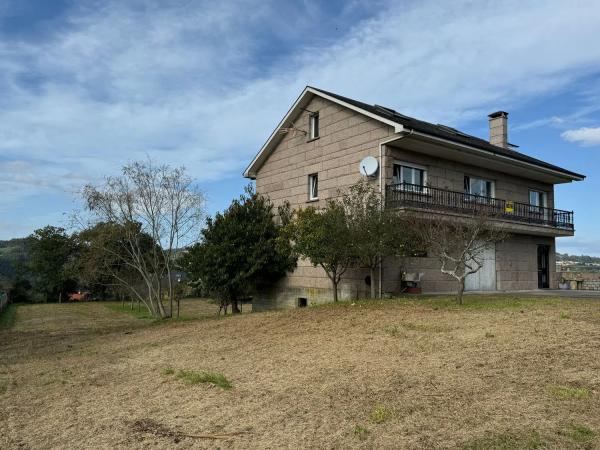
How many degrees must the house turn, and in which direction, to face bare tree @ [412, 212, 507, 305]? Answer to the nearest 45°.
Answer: approximately 45° to its right

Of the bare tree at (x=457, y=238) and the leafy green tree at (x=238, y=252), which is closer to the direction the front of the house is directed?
the bare tree

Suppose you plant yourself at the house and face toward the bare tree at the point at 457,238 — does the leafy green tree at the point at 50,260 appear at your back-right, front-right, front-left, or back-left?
back-right

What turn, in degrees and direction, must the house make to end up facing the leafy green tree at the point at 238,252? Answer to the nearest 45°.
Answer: approximately 135° to its right

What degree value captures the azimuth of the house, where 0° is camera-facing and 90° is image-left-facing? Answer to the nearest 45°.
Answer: approximately 315°

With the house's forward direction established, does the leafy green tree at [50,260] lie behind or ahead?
behind

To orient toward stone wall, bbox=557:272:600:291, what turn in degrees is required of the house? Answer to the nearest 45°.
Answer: approximately 90° to its left
